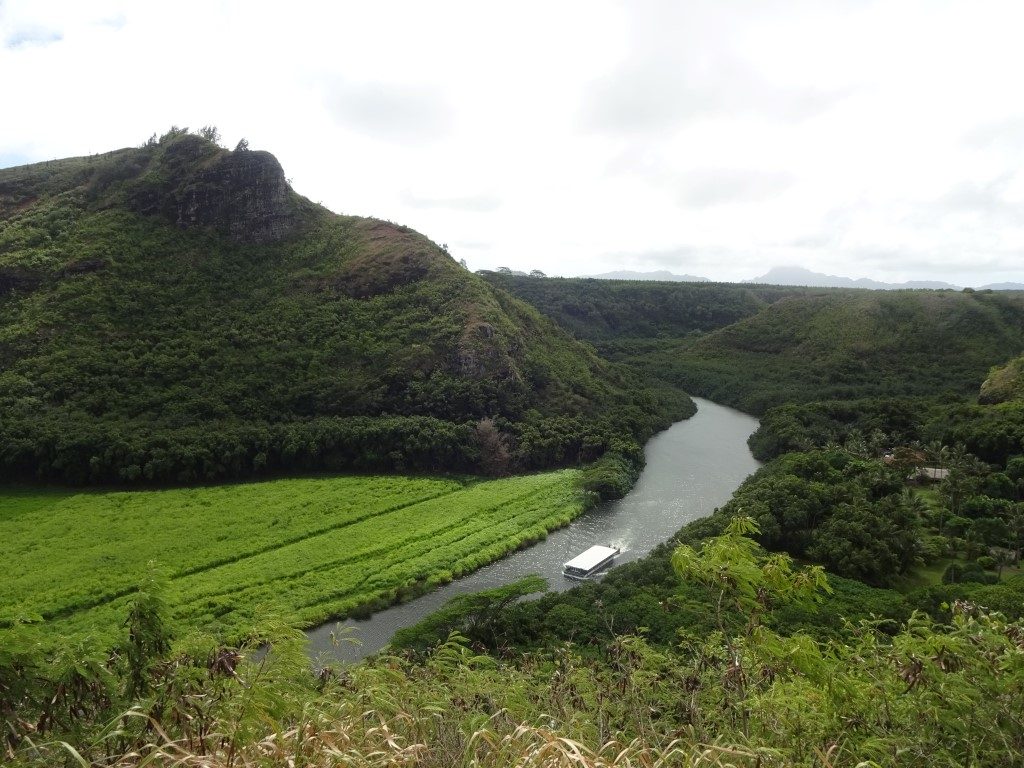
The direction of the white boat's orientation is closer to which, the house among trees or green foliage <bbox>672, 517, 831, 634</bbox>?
the green foliage

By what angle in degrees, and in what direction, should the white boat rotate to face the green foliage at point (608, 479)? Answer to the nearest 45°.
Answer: approximately 135° to its right

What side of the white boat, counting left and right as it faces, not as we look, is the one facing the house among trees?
back

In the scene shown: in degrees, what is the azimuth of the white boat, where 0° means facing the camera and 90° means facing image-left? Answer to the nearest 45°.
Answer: approximately 45°

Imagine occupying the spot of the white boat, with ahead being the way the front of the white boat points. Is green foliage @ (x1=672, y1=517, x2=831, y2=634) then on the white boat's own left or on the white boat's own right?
on the white boat's own left

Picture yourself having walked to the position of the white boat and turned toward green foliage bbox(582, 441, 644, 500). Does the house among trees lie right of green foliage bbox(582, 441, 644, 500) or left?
right
